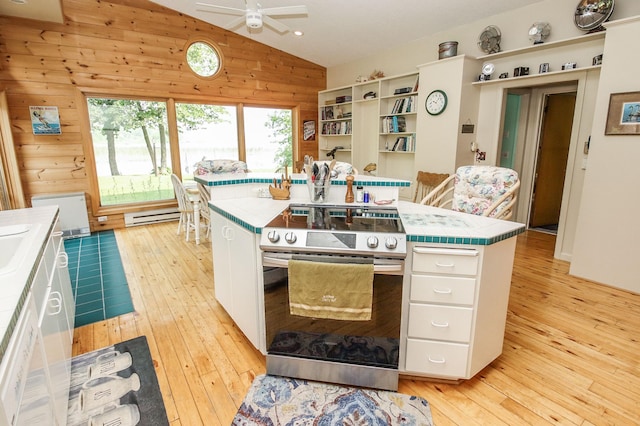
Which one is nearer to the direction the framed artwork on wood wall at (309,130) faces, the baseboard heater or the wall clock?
the wall clock

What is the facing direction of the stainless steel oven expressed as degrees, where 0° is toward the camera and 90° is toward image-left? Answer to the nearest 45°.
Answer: approximately 0°

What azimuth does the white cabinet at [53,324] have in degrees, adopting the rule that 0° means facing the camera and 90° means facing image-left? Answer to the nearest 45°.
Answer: approximately 270°

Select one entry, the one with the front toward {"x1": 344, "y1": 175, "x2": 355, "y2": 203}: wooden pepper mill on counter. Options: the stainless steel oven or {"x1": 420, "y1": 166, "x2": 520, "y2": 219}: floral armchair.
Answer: the floral armchair

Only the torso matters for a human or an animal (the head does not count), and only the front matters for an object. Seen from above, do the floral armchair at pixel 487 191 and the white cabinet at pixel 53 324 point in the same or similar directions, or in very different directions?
very different directions

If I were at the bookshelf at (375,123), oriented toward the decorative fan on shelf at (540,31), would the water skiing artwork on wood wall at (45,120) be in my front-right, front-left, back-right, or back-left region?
back-right

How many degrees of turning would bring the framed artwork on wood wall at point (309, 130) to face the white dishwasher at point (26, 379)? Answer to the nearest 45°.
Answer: approximately 45° to its right

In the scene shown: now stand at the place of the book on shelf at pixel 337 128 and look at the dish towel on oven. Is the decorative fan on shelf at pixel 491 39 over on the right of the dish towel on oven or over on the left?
left

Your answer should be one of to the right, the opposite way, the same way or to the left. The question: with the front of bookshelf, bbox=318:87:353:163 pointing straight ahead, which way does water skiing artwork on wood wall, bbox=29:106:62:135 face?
to the left

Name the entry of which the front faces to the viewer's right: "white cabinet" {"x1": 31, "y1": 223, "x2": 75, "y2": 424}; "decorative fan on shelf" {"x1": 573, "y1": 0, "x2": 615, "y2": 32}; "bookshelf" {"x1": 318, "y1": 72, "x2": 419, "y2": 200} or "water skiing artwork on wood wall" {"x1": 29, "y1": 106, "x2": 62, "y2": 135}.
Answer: the white cabinet

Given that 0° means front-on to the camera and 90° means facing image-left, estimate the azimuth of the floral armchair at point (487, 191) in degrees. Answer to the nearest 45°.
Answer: approximately 45°
